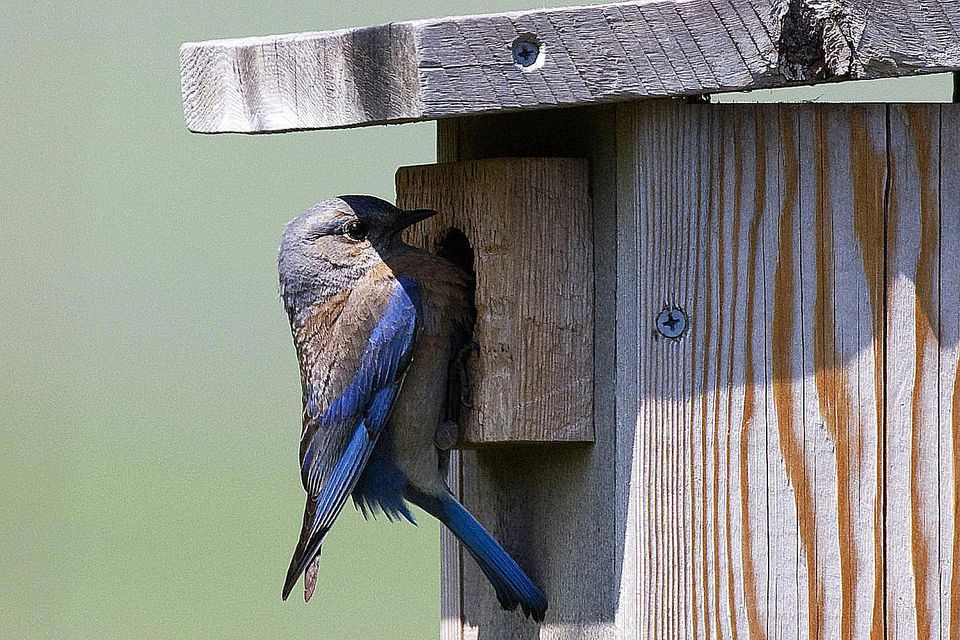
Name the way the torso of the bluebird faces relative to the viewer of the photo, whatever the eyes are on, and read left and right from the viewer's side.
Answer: facing to the right of the viewer

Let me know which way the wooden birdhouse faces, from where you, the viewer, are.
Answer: facing the viewer and to the left of the viewer
